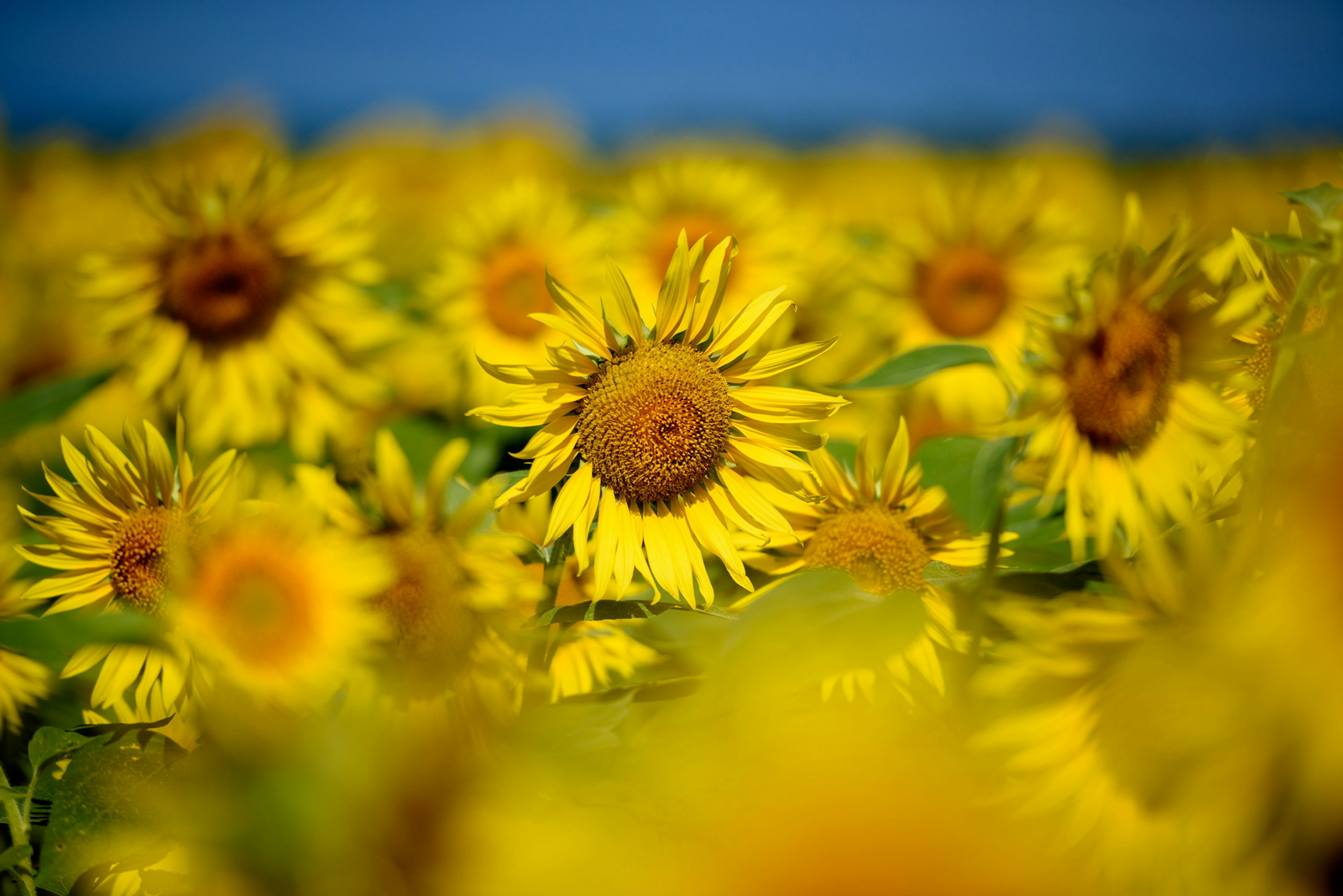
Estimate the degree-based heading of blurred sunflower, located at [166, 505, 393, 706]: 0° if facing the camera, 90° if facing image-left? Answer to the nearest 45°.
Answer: approximately 0°

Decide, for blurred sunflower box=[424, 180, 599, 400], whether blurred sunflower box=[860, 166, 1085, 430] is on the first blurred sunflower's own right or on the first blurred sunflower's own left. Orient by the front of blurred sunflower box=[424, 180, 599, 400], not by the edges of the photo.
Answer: on the first blurred sunflower's own left

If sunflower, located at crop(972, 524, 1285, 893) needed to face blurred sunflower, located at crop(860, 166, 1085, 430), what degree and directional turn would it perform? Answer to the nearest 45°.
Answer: approximately 135° to its left

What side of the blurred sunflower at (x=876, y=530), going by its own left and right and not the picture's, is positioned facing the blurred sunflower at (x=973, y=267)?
back
